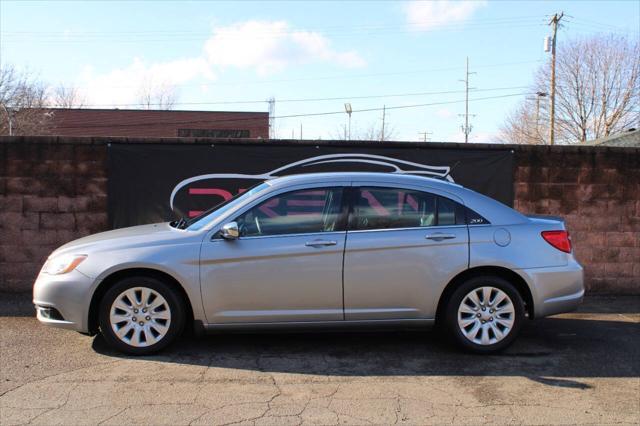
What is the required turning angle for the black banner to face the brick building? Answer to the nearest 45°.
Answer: approximately 180°

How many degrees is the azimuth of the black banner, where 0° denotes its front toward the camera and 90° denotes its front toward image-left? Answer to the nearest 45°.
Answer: approximately 0°

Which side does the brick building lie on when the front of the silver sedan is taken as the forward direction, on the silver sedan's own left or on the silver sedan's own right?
on the silver sedan's own right

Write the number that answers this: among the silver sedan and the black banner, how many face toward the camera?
1

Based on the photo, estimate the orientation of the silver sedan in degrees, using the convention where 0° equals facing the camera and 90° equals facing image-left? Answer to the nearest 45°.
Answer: approximately 90°

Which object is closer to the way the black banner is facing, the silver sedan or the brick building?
the silver sedan

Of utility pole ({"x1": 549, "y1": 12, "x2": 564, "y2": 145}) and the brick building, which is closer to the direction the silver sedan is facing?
the brick building

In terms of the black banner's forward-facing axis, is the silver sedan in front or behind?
in front

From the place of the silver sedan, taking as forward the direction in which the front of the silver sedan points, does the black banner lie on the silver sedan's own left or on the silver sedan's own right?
on the silver sedan's own right

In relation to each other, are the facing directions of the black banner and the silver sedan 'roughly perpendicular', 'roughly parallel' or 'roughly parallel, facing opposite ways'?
roughly perpendicular

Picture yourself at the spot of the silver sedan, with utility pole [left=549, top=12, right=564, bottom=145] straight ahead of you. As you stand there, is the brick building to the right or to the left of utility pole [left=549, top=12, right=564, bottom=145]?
left
